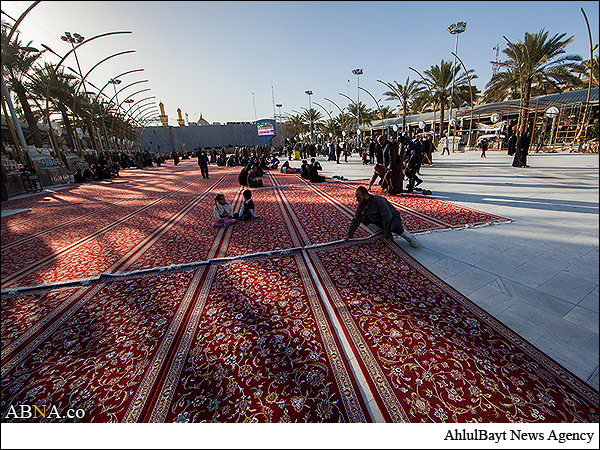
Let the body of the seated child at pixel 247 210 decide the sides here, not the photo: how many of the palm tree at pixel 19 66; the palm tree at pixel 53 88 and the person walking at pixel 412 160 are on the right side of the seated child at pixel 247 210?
2

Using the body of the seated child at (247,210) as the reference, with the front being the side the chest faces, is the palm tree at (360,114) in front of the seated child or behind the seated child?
behind

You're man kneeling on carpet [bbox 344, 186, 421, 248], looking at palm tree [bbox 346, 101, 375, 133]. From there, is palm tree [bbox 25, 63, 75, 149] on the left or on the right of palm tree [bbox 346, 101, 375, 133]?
left

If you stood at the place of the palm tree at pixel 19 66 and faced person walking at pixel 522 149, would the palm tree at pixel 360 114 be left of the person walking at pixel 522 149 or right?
left

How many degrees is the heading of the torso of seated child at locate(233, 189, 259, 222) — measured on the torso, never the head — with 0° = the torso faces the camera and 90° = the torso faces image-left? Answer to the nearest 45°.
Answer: approximately 45°

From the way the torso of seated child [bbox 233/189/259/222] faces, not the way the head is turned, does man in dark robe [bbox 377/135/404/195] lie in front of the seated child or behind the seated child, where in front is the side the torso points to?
behind

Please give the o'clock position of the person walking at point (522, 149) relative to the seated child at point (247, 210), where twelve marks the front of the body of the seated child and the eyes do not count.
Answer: The person walking is roughly at 7 o'clock from the seated child.

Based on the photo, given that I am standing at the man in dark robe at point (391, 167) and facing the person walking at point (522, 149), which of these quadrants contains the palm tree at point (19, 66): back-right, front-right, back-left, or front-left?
back-left

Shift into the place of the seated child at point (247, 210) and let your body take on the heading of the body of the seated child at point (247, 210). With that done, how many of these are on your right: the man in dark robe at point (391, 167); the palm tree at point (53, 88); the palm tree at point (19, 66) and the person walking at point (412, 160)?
2

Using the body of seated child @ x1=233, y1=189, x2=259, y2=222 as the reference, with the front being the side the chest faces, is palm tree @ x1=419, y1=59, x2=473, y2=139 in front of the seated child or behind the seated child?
behind
